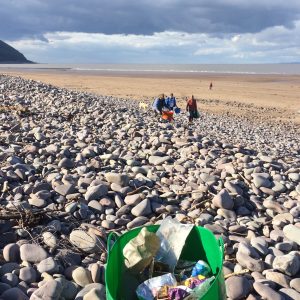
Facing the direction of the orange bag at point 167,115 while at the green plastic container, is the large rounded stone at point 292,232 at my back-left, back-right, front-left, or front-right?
front-right

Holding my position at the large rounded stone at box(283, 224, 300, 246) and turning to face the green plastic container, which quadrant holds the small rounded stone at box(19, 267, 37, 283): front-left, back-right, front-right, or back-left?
front-right

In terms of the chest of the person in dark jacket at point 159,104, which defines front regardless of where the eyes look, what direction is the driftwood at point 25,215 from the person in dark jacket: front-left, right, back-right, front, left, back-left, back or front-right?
right

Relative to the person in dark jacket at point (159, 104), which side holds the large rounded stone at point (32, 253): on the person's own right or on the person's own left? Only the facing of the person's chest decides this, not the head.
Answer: on the person's own right
